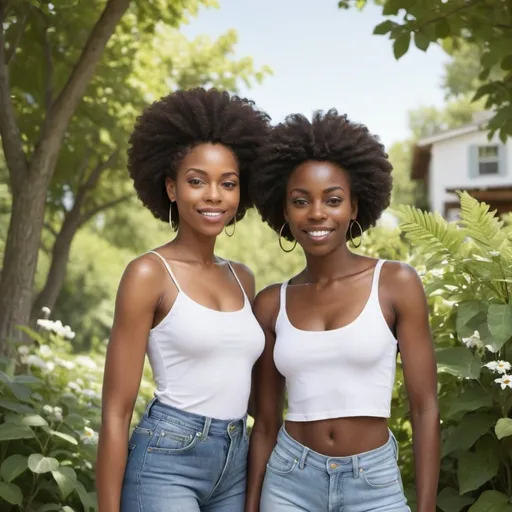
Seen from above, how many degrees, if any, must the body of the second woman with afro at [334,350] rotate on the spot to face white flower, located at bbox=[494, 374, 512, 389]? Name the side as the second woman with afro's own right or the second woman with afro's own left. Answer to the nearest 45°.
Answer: approximately 135° to the second woman with afro's own left

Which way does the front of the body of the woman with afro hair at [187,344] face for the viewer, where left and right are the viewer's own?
facing the viewer and to the right of the viewer

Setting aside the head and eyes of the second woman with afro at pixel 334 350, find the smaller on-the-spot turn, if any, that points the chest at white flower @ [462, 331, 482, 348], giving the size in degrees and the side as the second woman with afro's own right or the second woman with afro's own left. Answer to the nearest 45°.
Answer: approximately 135° to the second woman with afro's own left

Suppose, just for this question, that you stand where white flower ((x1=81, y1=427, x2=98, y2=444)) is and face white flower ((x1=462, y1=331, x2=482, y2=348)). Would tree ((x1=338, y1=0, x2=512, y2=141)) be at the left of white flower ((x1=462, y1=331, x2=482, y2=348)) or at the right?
left

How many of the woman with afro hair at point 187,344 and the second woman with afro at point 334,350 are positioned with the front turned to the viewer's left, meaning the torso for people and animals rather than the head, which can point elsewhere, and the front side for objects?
0

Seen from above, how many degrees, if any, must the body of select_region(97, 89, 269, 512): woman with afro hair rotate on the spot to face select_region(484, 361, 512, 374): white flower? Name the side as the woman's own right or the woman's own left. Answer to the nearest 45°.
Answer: approximately 45° to the woman's own left

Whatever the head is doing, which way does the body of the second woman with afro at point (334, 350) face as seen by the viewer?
toward the camera

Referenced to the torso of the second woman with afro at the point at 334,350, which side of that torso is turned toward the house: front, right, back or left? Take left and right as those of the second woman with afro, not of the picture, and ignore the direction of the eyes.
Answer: back

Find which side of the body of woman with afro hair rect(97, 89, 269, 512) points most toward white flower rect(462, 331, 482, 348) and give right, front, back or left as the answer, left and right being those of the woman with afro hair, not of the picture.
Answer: left

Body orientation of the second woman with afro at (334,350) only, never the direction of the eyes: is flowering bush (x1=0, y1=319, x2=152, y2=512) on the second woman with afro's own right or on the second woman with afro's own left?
on the second woman with afro's own right
